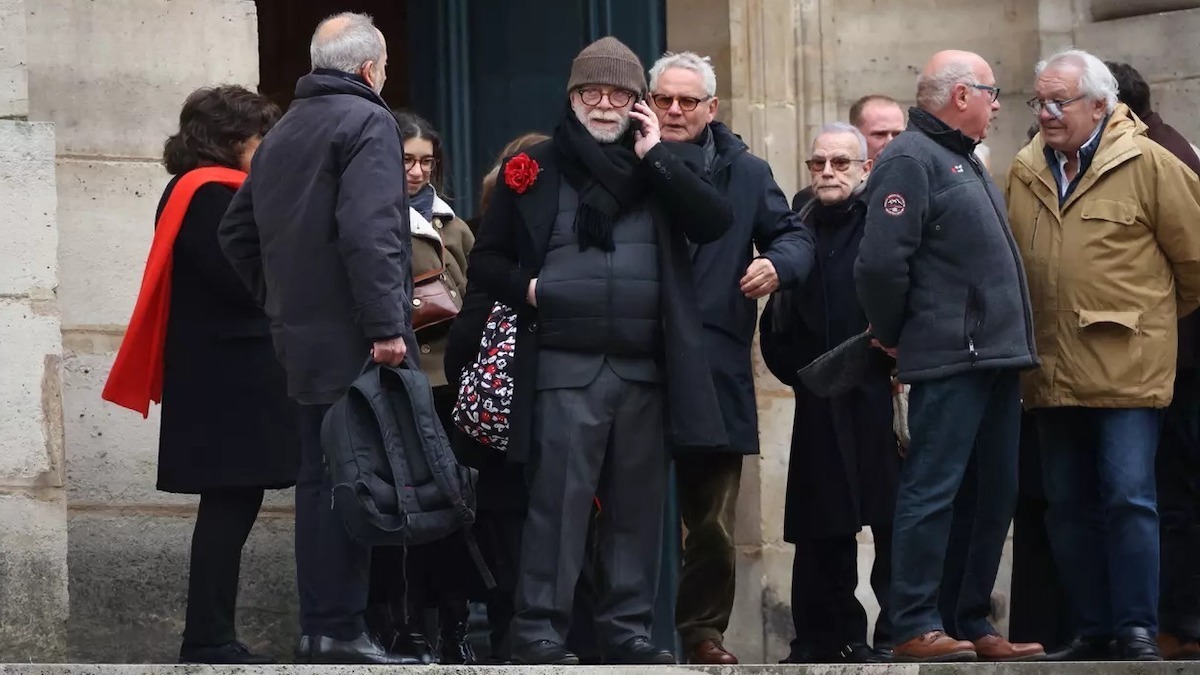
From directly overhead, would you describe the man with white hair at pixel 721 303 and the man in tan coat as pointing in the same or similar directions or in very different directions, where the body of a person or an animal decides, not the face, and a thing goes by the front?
same or similar directions

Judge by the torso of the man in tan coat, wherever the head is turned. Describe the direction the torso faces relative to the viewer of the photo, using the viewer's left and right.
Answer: facing the viewer and to the left of the viewer

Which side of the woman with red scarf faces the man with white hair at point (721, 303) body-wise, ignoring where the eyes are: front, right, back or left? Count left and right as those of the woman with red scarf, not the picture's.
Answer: front

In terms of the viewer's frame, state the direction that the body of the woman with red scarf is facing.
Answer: to the viewer's right

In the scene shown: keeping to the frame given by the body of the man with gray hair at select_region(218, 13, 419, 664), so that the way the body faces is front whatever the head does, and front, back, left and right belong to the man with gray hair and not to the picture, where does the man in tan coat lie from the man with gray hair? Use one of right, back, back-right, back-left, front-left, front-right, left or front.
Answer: front-right

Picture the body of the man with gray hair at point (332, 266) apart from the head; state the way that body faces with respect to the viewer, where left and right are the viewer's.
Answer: facing away from the viewer and to the right of the viewer

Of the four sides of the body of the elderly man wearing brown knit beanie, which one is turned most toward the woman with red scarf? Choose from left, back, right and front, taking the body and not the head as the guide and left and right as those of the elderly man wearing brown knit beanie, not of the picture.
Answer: right

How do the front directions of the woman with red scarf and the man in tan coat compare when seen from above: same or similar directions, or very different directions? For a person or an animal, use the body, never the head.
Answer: very different directions

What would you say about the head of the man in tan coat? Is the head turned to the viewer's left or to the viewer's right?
to the viewer's left

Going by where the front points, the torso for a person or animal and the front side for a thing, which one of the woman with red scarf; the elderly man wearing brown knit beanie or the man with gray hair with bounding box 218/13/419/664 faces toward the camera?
the elderly man wearing brown knit beanie

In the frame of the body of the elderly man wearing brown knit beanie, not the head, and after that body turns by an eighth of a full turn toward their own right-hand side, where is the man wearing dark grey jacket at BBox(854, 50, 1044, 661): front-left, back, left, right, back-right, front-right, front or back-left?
back-left

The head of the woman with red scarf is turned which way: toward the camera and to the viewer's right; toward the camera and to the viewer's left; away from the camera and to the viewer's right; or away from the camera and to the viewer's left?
away from the camera and to the viewer's right

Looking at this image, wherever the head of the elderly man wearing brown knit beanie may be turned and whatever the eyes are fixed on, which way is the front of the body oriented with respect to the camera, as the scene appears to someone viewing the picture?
toward the camera

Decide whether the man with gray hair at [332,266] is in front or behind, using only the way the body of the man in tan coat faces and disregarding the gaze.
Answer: in front
